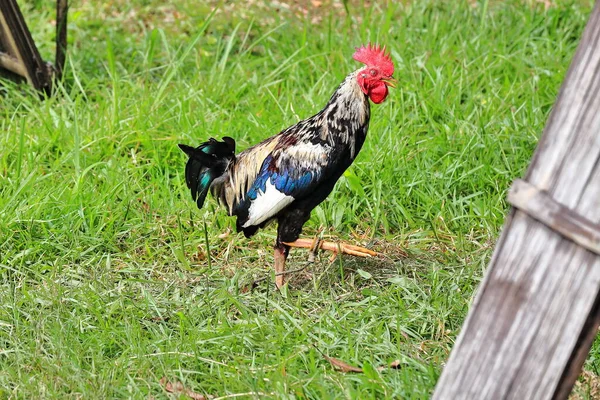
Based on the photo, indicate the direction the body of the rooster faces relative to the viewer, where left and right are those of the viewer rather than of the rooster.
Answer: facing to the right of the viewer

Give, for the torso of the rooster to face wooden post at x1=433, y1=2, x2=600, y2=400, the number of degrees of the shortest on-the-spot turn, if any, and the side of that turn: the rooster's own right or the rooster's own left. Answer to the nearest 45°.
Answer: approximately 45° to the rooster's own right

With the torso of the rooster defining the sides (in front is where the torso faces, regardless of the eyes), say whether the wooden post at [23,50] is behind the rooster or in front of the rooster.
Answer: behind

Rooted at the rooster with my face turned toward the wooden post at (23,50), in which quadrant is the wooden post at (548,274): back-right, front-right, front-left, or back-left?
back-left
